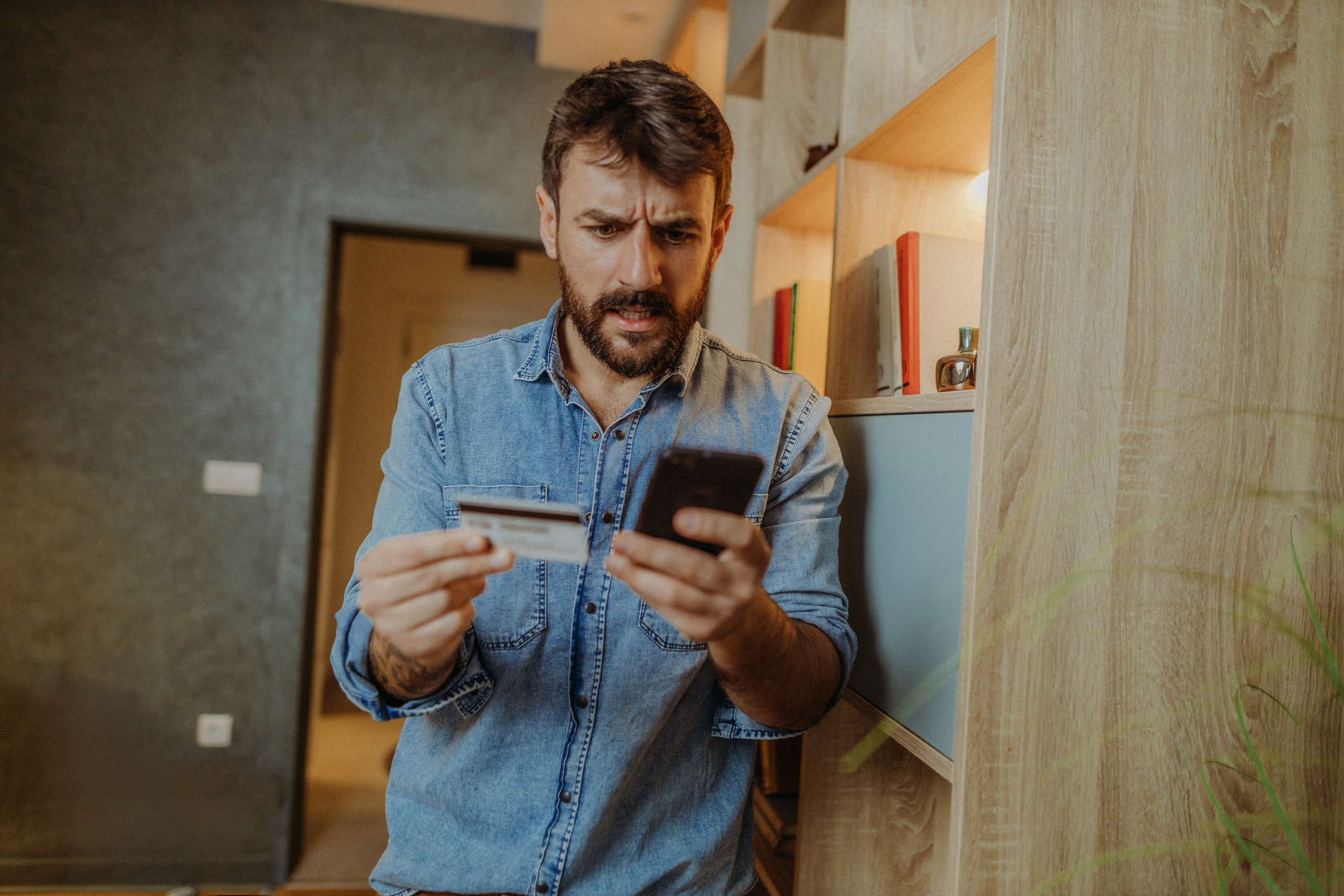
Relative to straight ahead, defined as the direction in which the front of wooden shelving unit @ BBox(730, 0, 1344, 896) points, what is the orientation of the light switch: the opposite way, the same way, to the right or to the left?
to the left

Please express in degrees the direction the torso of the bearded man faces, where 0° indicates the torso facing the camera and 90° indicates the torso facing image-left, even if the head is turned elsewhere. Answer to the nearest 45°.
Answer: approximately 0°

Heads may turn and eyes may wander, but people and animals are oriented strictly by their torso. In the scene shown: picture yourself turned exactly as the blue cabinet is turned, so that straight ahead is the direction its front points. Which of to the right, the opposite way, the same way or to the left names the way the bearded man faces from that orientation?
to the left

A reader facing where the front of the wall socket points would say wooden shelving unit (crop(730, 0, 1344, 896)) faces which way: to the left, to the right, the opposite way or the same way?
to the right

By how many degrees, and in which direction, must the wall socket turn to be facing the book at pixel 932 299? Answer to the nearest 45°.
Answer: approximately 45° to its left

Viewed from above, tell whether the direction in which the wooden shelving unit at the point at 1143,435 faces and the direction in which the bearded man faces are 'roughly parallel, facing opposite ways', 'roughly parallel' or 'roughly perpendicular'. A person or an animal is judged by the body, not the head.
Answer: roughly perpendicular

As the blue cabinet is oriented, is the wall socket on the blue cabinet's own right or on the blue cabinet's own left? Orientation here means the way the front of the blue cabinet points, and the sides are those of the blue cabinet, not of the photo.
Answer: on the blue cabinet's own right

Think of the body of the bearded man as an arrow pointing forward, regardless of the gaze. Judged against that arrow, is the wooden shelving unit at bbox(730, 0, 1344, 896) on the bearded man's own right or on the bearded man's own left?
on the bearded man's own left

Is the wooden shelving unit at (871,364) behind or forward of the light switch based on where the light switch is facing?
forward
